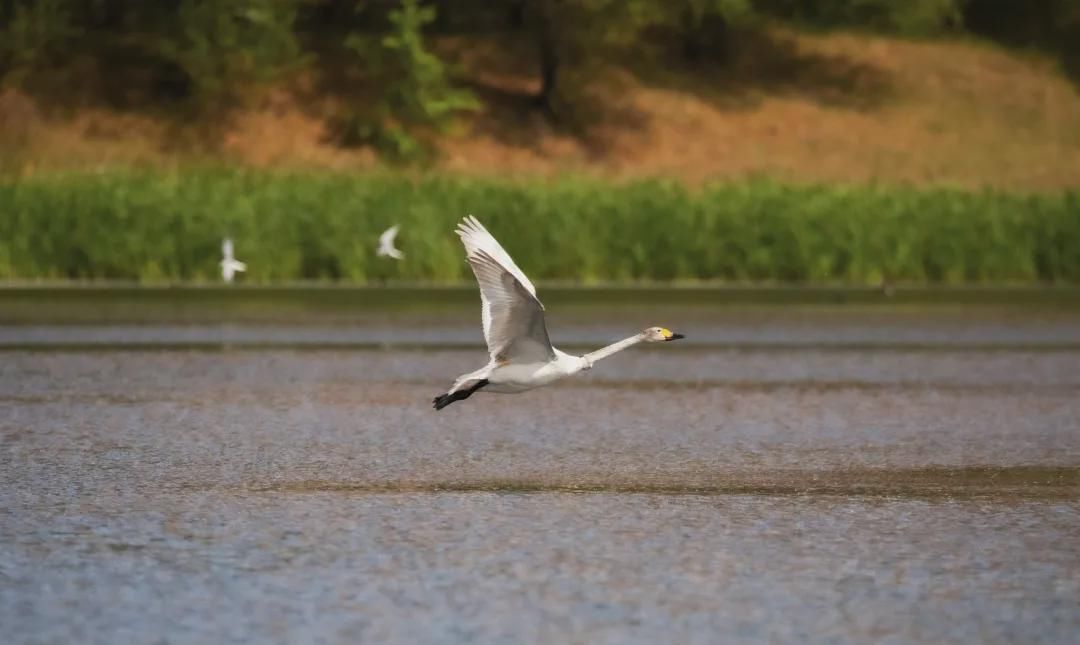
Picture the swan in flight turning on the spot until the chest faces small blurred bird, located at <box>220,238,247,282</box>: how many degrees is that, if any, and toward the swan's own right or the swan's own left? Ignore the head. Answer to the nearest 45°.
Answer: approximately 90° to the swan's own left

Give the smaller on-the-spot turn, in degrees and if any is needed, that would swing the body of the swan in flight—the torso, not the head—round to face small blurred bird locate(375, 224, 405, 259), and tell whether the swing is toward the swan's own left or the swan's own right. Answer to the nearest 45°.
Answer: approximately 90° to the swan's own left

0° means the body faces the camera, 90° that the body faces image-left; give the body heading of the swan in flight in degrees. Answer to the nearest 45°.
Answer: approximately 270°
